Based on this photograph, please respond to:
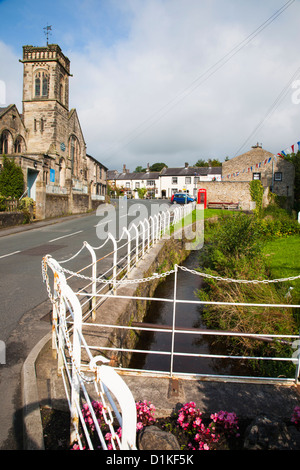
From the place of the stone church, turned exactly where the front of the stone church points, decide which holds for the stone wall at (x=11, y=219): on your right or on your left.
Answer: on your right

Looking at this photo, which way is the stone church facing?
to the viewer's right

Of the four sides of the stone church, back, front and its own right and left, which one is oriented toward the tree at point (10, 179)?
right

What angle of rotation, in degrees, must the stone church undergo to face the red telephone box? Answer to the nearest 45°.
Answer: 0° — it already faces it
